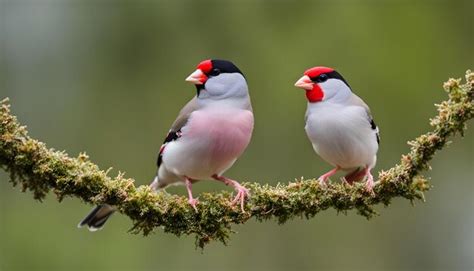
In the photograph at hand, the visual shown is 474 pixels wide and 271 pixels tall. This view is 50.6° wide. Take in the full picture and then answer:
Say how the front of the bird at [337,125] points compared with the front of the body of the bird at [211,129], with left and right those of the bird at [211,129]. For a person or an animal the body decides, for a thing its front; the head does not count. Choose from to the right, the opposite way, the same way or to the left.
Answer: to the right

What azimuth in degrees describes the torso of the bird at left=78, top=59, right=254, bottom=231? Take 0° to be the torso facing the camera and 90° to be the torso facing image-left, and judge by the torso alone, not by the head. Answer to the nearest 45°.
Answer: approximately 315°

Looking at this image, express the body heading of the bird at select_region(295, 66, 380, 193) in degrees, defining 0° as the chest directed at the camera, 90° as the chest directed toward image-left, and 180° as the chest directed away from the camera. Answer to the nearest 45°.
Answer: approximately 45°
